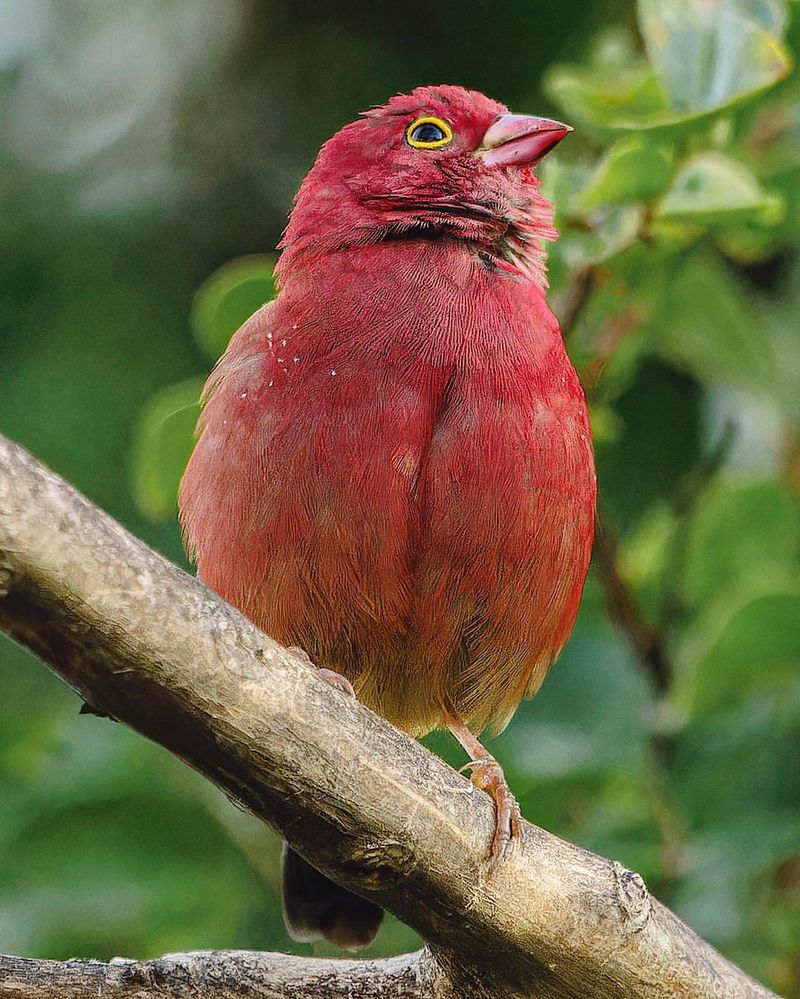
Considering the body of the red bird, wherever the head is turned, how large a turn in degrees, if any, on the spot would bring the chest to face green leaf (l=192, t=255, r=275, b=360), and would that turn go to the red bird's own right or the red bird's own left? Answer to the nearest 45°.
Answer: approximately 180°

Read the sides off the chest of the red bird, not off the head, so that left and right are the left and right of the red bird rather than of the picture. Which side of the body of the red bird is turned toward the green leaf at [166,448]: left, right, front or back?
back

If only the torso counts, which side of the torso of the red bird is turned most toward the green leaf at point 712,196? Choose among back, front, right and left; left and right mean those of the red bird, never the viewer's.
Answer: left

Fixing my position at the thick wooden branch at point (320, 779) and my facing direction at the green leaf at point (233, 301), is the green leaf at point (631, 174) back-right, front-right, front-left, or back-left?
front-right

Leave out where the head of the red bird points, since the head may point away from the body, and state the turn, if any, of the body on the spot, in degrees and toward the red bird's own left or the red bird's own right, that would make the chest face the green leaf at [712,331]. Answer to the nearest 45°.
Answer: approximately 90° to the red bird's own left

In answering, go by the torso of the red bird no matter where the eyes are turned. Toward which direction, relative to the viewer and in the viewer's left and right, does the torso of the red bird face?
facing the viewer and to the right of the viewer
